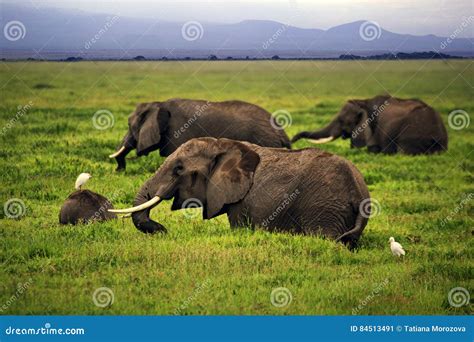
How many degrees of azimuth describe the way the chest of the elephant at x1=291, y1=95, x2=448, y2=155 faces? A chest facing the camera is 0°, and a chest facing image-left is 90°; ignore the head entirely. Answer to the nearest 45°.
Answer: approximately 90°

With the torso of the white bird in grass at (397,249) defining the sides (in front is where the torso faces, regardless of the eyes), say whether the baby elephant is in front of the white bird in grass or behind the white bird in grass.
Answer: in front

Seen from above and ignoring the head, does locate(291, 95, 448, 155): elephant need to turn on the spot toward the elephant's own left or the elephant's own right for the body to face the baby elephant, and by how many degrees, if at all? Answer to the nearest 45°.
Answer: approximately 45° to the elephant's own left

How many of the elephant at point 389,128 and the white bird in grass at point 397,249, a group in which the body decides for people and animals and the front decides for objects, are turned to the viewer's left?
2

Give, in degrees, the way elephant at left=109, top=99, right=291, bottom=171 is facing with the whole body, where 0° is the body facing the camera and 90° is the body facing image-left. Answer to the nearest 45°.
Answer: approximately 90°

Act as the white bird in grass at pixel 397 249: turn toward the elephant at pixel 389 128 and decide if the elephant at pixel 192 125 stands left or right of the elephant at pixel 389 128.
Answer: left

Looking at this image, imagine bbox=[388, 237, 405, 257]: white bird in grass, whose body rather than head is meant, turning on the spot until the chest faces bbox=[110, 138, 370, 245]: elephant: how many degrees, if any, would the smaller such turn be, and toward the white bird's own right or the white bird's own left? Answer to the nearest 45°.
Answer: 0° — it already faces it

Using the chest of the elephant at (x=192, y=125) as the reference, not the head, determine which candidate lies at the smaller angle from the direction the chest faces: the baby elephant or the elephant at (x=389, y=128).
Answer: the baby elephant

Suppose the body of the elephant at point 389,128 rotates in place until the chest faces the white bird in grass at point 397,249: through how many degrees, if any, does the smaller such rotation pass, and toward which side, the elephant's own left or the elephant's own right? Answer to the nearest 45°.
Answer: approximately 90° to the elephant's own left

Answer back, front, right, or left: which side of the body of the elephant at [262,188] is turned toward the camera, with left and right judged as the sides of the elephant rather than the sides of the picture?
left

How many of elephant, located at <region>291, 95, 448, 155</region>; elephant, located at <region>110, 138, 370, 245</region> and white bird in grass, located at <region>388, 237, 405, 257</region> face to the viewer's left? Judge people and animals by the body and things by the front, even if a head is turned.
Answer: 3
